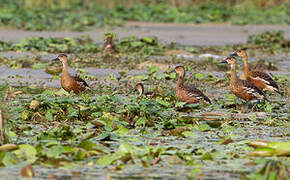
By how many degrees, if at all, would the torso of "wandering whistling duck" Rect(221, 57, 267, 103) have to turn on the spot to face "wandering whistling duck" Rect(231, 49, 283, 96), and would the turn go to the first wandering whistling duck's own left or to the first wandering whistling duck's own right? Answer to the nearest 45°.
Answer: approximately 90° to the first wandering whistling duck's own right

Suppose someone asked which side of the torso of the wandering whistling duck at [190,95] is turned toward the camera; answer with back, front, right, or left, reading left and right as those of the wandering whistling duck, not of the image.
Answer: left

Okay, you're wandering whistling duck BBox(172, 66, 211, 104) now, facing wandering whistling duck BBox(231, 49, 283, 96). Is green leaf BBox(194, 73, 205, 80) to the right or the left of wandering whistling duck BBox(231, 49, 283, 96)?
left

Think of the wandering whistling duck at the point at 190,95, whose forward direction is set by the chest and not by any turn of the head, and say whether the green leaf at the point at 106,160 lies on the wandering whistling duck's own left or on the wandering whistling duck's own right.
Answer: on the wandering whistling duck's own left

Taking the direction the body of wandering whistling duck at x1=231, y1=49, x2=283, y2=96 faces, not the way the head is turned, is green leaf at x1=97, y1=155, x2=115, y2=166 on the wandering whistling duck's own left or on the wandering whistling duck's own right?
on the wandering whistling duck's own left

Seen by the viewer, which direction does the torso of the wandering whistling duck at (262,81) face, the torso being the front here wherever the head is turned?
to the viewer's left

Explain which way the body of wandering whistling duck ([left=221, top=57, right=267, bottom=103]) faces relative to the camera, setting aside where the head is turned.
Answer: to the viewer's left

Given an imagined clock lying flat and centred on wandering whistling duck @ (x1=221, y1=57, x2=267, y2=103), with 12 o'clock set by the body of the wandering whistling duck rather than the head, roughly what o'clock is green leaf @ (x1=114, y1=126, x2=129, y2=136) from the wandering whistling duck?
The green leaf is roughly at 10 o'clock from the wandering whistling duck.

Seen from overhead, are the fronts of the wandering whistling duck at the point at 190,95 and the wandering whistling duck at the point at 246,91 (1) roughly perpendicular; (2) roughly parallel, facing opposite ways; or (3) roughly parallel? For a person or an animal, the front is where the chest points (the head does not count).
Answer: roughly parallel

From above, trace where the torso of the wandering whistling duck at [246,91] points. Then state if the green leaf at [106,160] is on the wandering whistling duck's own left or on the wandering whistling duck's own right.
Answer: on the wandering whistling duck's own left

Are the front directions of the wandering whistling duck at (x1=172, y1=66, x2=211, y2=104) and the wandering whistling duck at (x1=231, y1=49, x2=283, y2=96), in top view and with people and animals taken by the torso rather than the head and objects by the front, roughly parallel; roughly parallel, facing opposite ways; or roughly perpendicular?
roughly parallel

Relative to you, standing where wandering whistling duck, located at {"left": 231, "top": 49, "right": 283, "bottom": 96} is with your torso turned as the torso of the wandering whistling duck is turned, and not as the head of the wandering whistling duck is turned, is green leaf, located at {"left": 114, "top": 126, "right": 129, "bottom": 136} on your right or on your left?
on your left

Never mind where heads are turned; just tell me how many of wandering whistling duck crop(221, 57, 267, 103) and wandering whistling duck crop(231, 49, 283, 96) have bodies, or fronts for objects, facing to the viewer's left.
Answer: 2
